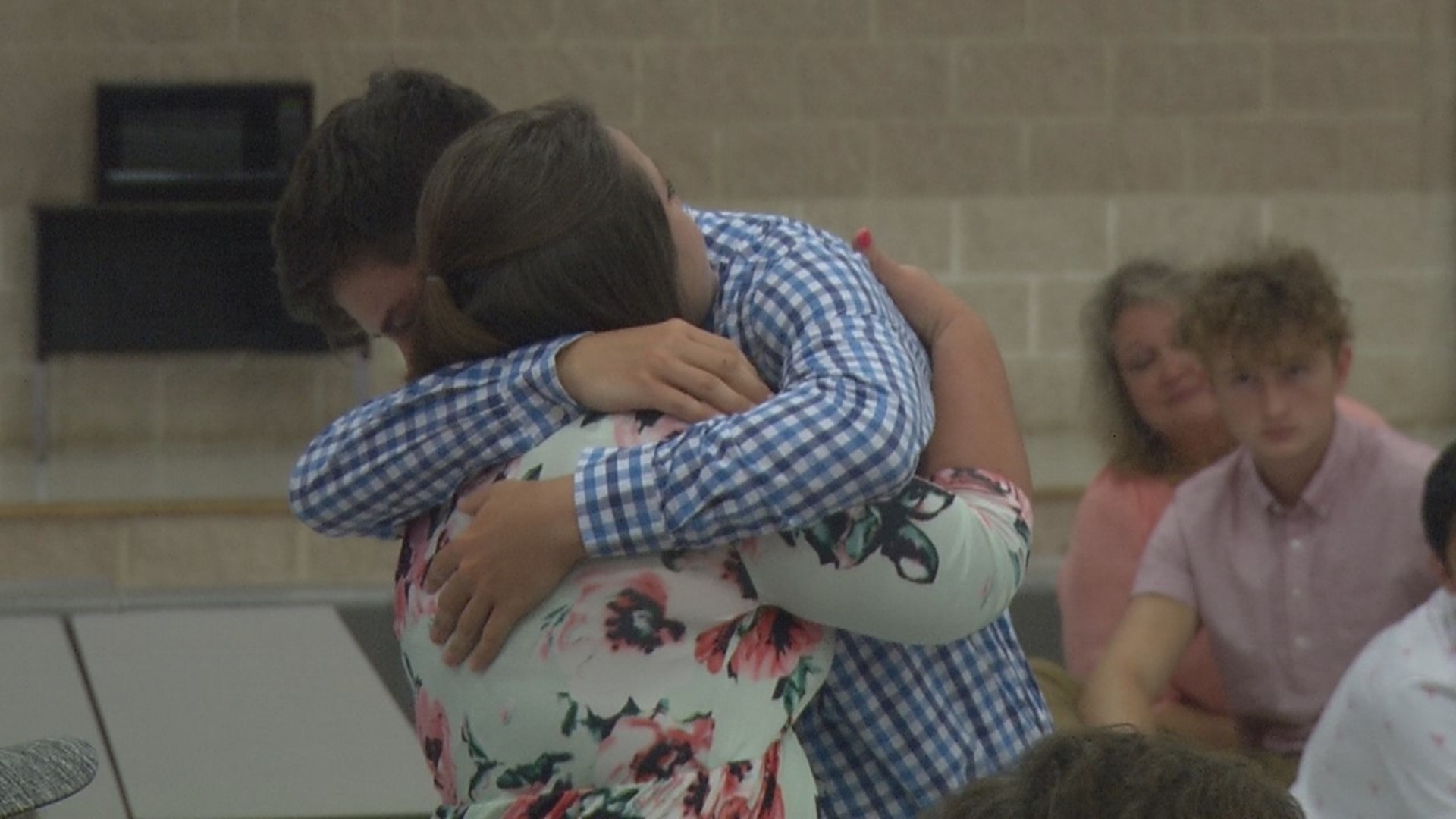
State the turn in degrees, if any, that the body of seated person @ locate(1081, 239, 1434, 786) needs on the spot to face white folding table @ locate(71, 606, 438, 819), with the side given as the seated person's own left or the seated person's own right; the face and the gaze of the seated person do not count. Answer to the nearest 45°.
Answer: approximately 45° to the seated person's own right

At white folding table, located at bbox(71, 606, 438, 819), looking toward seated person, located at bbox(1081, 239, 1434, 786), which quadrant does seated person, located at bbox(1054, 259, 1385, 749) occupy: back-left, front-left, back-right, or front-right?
front-left

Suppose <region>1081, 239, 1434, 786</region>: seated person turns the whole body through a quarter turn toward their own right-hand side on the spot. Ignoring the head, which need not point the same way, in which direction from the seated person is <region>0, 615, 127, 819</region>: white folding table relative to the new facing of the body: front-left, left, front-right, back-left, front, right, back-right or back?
front-left

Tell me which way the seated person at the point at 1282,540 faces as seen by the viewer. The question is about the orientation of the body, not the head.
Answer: toward the camera

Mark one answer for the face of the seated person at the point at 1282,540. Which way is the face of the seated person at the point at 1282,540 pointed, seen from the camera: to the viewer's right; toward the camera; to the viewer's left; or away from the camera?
toward the camera

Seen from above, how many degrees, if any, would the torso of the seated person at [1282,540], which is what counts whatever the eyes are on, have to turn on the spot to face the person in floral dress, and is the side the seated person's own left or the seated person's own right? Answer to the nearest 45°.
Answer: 0° — they already face them

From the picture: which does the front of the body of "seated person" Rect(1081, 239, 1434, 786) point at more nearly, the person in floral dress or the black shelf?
the person in floral dress
